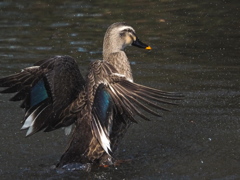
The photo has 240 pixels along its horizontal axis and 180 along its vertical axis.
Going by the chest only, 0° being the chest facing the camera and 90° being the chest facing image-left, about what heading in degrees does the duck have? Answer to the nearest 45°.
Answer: approximately 225°
